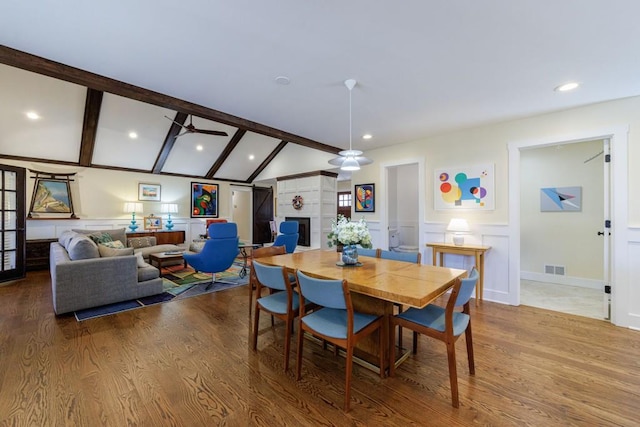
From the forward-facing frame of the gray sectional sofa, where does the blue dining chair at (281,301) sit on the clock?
The blue dining chair is roughly at 2 o'clock from the gray sectional sofa.

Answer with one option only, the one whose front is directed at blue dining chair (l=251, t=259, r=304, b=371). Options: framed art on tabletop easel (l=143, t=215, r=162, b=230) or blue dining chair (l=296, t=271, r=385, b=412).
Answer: the framed art on tabletop easel

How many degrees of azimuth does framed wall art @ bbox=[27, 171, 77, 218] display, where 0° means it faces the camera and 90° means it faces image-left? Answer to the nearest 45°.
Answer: approximately 0°

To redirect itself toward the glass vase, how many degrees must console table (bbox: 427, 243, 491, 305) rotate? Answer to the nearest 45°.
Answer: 0° — it already faces it

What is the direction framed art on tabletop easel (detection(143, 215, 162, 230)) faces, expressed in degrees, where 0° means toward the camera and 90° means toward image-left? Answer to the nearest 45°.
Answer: approximately 0°

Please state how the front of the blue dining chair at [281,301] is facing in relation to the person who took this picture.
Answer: facing away from the viewer and to the right of the viewer

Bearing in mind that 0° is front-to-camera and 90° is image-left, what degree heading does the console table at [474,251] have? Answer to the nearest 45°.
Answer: approximately 45°

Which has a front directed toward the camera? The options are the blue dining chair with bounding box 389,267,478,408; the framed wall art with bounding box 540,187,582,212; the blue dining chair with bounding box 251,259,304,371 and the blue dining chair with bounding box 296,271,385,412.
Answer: the framed wall art

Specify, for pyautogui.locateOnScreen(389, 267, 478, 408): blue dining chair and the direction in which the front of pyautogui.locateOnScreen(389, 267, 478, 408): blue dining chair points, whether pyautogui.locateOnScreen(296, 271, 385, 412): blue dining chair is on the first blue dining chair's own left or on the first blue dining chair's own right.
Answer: on the first blue dining chair's own left

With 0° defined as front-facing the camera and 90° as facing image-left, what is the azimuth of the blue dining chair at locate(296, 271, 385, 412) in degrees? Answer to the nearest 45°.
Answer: approximately 225°

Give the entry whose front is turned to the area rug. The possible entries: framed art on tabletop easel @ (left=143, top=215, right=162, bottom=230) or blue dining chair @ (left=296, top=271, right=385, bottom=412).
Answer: the framed art on tabletop easel

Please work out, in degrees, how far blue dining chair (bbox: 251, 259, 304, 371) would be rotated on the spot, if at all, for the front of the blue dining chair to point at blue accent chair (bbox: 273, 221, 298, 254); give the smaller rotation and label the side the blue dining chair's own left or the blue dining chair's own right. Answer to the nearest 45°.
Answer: approximately 45° to the blue dining chair's own left

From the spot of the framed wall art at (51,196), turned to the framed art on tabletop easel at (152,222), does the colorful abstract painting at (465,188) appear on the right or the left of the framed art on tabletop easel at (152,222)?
right

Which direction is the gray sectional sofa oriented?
to the viewer's right
